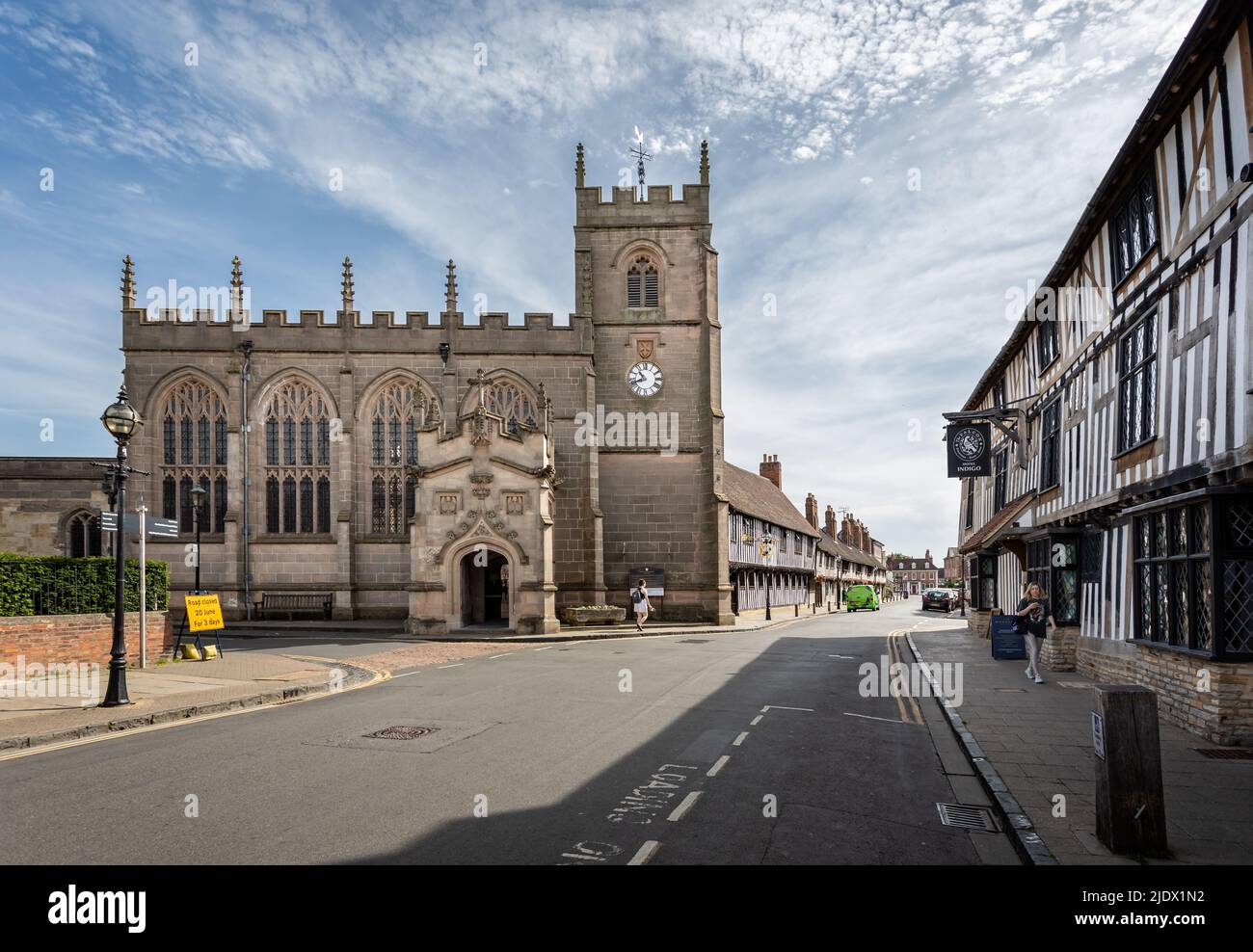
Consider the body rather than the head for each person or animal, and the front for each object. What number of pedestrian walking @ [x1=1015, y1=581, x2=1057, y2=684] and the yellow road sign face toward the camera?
2

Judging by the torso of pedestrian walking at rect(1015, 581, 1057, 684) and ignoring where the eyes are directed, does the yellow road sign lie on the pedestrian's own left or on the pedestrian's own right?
on the pedestrian's own right

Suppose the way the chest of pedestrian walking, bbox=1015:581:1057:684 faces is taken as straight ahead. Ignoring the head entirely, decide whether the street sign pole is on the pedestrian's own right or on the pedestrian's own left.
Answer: on the pedestrian's own right

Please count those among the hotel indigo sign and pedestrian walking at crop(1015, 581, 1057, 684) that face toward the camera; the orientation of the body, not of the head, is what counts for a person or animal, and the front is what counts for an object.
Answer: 2

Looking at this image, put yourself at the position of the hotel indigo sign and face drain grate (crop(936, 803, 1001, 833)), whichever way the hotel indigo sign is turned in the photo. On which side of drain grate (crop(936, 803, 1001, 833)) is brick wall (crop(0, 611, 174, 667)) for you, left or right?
right

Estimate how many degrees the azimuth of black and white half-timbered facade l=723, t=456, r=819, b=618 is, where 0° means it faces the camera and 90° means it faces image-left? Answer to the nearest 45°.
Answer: approximately 315°

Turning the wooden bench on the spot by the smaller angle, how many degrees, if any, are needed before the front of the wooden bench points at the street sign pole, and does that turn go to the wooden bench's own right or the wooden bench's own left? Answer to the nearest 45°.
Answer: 0° — it already faces it

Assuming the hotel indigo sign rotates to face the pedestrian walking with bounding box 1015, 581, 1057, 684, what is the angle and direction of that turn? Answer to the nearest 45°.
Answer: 0° — it already faces them

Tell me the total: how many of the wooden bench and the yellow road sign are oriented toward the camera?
2
